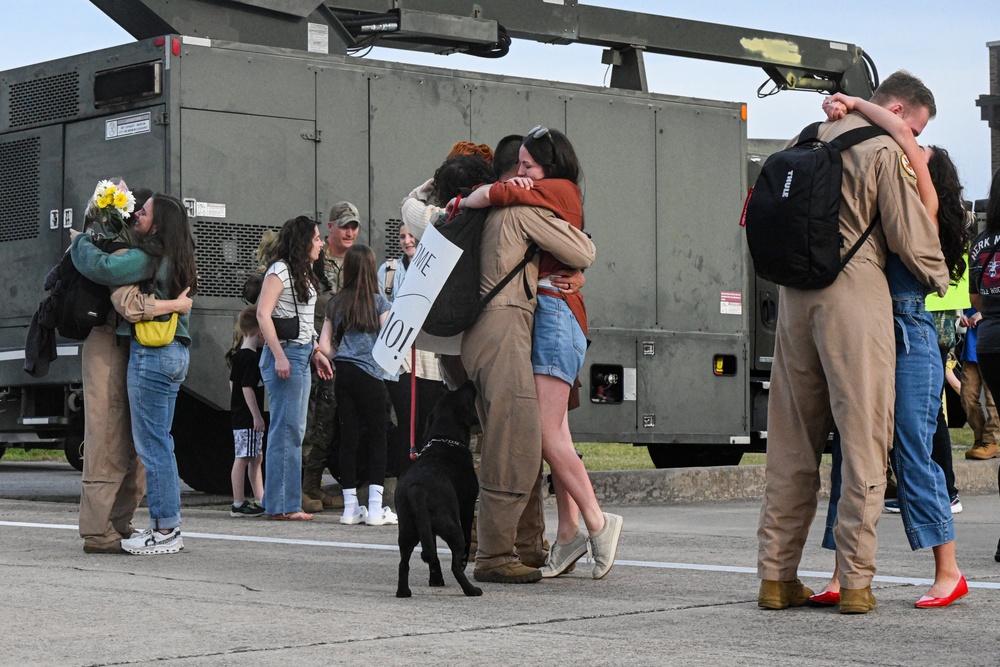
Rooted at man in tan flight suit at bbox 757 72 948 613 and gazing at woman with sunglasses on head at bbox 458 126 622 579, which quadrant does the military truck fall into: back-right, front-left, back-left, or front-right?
front-right

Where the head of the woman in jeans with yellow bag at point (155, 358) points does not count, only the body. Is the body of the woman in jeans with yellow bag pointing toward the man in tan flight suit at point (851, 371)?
no

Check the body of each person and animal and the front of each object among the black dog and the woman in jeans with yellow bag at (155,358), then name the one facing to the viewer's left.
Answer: the woman in jeans with yellow bag

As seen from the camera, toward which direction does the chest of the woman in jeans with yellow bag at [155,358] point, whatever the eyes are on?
to the viewer's left

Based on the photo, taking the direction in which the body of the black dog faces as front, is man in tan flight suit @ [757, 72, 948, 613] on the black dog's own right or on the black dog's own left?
on the black dog's own right

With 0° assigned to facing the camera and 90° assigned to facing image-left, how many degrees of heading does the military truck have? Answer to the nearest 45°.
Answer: approximately 225°

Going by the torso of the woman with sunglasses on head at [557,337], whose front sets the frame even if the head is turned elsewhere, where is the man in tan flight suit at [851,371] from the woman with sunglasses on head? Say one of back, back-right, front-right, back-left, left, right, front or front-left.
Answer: back-left

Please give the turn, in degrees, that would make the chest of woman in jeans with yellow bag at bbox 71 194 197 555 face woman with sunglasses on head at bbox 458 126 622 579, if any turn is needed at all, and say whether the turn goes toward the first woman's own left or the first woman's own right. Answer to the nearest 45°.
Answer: approximately 135° to the first woman's own left

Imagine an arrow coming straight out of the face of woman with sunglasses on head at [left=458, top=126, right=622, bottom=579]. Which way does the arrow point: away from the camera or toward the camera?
toward the camera

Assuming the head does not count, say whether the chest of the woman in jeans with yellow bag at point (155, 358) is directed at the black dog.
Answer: no

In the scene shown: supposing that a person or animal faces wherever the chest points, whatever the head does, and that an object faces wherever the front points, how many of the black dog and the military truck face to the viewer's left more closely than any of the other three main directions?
0

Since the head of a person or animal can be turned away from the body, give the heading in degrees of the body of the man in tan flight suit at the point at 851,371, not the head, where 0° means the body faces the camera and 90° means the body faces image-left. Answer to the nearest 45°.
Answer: approximately 225°

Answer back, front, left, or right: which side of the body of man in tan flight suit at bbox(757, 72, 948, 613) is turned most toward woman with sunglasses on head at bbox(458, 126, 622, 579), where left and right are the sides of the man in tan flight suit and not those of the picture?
left
